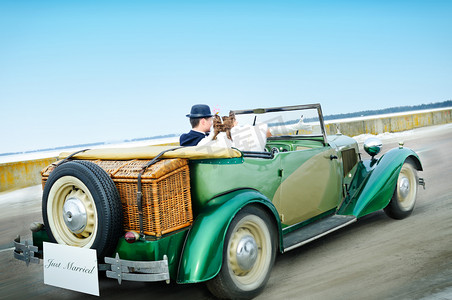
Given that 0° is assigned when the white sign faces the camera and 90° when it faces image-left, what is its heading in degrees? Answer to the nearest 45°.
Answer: approximately 45°

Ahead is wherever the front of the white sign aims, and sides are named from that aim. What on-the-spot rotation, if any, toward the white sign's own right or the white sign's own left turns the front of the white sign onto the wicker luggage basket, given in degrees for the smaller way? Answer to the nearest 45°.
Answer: approximately 135° to the white sign's own left

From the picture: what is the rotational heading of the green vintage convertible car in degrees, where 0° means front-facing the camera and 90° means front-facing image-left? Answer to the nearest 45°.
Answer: approximately 225°

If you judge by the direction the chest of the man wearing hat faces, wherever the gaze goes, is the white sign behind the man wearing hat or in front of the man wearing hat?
behind

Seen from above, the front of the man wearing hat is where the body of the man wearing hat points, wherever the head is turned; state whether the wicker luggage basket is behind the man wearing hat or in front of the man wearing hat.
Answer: behind

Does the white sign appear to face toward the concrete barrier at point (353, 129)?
no

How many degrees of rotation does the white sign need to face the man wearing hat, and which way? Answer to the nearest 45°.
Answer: approximately 180°

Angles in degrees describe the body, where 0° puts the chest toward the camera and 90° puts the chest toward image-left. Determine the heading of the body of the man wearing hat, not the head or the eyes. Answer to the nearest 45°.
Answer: approximately 225°

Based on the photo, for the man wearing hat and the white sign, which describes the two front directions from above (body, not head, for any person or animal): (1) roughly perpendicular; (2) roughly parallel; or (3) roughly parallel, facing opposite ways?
roughly parallel, facing opposite ways
